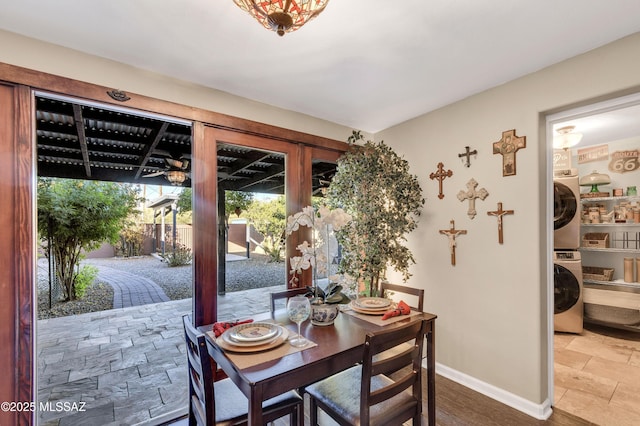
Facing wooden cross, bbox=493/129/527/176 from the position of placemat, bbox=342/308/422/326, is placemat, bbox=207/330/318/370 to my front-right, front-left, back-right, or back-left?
back-right

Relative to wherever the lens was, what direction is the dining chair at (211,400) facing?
facing away from the viewer and to the right of the viewer

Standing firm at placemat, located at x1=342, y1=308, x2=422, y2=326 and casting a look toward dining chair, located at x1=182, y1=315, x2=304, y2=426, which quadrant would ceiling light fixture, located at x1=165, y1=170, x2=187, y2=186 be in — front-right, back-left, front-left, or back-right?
front-right

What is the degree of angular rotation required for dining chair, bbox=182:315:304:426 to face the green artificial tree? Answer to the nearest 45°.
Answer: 0° — it already faces it

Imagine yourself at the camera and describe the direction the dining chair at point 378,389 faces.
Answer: facing away from the viewer and to the left of the viewer

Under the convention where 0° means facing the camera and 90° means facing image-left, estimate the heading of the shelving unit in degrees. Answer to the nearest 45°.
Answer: approximately 45°

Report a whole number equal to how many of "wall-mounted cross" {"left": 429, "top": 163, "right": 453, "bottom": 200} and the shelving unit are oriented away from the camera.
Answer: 0

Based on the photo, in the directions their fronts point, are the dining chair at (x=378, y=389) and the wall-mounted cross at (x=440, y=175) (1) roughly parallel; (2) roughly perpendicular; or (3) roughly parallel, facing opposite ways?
roughly perpendicular

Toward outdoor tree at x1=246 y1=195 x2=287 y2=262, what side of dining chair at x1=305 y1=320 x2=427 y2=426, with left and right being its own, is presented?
front

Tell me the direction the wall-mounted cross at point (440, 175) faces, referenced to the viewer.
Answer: facing the viewer and to the left of the viewer

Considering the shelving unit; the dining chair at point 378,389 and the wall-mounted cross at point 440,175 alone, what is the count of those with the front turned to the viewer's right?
0

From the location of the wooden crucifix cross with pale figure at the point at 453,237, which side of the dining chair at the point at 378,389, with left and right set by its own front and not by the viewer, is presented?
right

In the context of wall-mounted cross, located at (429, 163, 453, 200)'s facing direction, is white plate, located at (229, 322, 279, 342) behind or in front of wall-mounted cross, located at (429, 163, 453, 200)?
in front
